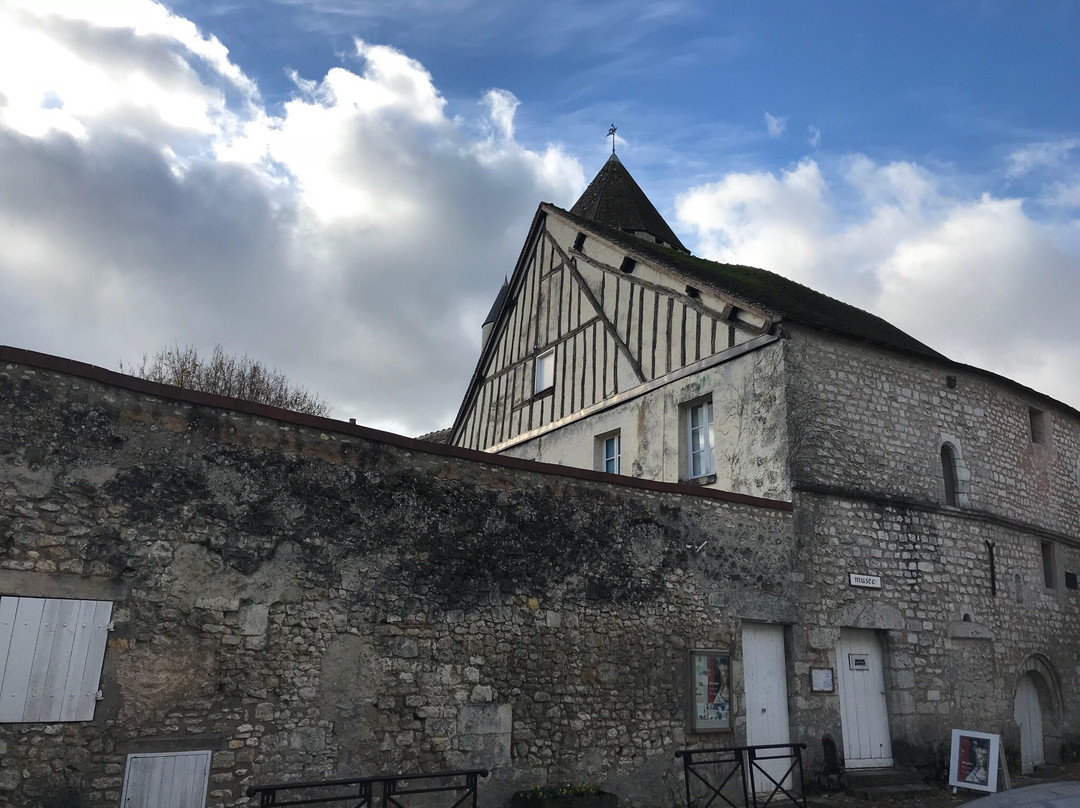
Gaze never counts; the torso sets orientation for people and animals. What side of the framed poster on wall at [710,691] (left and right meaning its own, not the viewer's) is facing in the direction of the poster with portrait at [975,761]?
left

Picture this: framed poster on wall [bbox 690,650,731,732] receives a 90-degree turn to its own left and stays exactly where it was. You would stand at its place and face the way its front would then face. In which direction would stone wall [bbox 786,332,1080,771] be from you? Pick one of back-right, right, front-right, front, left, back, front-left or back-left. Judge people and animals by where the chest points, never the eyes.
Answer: front-left

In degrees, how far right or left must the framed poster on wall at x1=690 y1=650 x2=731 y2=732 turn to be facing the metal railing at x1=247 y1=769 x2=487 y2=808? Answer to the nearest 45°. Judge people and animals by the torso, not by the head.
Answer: approximately 45° to its right

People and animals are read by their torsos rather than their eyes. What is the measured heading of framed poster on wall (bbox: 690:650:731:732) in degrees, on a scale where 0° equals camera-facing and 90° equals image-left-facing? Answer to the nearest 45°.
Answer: approximately 0°
